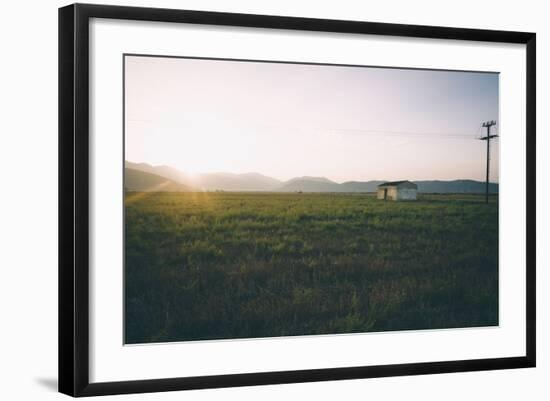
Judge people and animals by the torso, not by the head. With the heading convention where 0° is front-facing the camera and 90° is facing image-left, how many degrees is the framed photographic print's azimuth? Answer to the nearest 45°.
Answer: approximately 315°
